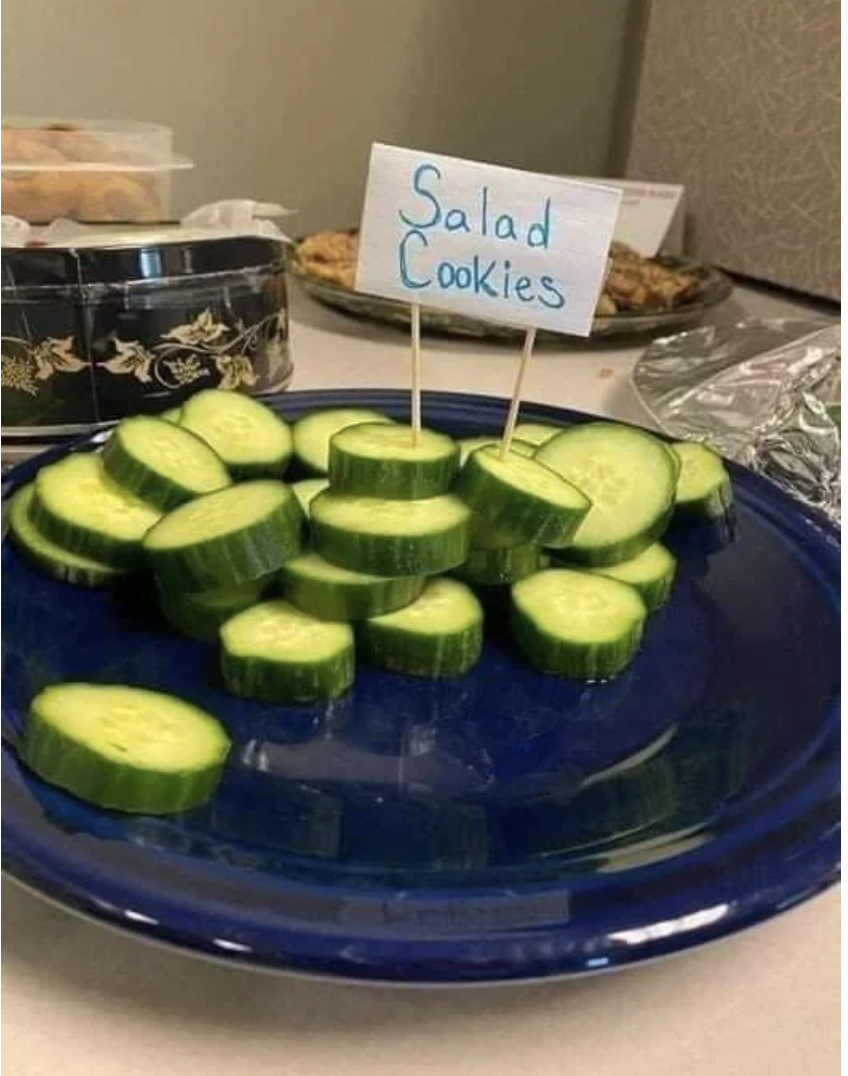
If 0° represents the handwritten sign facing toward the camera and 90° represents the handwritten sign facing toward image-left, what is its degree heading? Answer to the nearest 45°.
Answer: approximately 0°

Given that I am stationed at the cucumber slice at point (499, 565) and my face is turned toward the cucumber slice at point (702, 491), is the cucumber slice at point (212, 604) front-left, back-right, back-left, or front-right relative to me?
back-left
